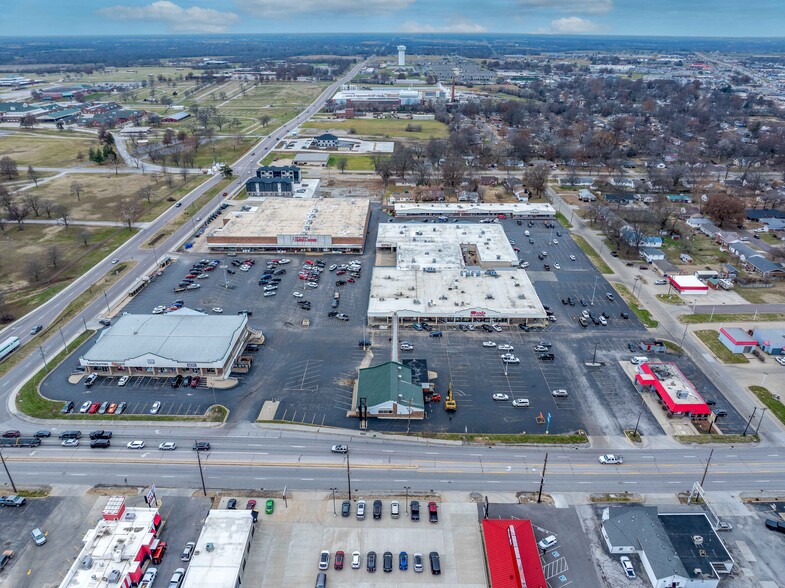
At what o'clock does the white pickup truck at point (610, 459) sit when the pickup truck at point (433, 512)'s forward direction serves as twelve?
The white pickup truck is roughly at 2 o'clock from the pickup truck.

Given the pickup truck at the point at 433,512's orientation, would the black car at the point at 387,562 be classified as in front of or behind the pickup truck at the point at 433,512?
behind

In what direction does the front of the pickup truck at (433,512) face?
away from the camera

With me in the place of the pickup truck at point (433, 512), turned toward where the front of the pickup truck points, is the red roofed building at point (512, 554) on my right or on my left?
on my right

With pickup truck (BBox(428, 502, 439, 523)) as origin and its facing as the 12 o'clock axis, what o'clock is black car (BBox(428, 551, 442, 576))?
The black car is roughly at 6 o'clock from the pickup truck.
